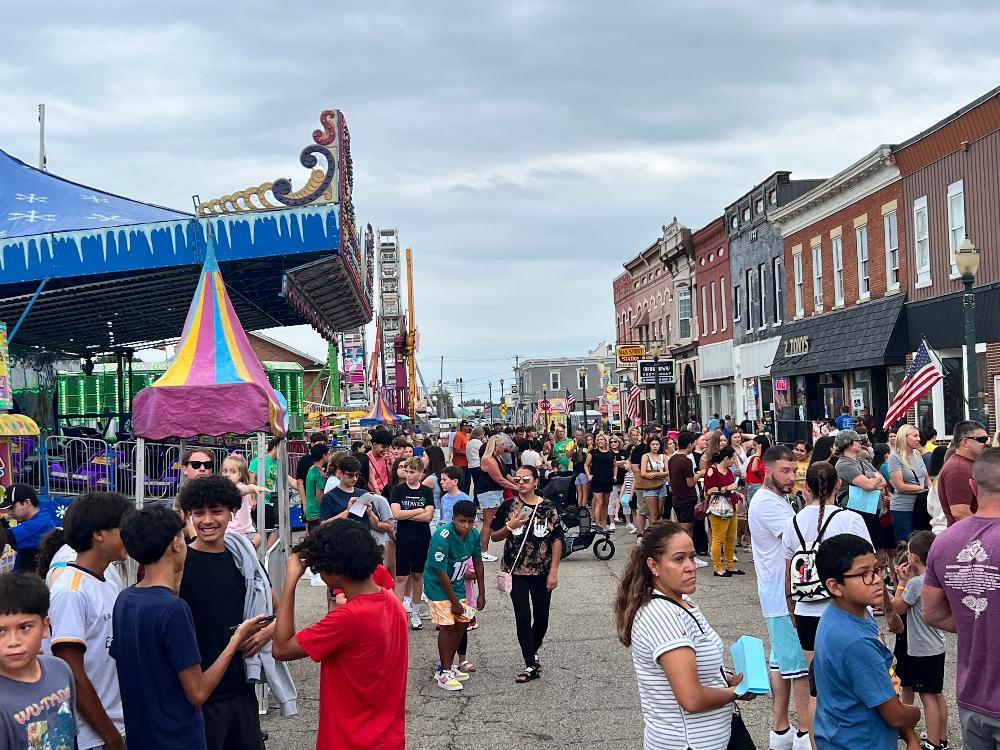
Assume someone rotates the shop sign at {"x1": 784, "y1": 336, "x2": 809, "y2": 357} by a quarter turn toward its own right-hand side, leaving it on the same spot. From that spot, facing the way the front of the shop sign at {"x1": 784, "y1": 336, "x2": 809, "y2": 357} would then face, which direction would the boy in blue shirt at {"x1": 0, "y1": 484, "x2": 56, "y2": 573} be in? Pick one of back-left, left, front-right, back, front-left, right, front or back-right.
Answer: back-left

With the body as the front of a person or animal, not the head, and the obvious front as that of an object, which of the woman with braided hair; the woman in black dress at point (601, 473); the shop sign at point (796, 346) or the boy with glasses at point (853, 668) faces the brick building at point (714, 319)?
the woman with braided hair

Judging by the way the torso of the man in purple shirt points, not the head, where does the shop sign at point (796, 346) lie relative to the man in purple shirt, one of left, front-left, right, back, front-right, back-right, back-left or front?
front

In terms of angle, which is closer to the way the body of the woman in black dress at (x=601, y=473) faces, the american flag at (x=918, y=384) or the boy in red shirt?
the boy in red shirt

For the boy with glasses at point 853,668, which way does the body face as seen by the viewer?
to the viewer's right

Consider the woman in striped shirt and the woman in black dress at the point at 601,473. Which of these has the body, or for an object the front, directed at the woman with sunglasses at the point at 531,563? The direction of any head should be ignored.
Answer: the woman in black dress

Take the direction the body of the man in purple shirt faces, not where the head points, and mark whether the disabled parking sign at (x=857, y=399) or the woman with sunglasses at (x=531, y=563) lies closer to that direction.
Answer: the disabled parking sign

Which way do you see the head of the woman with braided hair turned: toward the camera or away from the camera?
away from the camera

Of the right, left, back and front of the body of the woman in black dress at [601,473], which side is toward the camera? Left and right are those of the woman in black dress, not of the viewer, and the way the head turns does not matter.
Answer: front

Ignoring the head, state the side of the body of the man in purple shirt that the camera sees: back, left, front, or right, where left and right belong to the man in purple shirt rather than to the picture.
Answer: back

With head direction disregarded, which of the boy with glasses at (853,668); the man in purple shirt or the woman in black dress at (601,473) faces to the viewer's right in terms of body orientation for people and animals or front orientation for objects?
the boy with glasses

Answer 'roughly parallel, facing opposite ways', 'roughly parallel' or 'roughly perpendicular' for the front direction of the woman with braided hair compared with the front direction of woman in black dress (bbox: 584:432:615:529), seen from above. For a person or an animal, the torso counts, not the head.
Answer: roughly parallel, facing opposite ways

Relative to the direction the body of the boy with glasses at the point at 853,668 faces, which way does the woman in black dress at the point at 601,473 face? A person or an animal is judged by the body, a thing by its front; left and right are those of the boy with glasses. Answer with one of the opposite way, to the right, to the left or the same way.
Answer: to the right

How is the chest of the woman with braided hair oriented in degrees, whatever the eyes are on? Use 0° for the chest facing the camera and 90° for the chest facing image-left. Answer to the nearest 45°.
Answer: approximately 180°

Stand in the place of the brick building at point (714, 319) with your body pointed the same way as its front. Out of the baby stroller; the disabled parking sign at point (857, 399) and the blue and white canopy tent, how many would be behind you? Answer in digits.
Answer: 0

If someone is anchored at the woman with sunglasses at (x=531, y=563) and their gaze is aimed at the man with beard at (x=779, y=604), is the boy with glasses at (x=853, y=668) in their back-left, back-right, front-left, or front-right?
front-right

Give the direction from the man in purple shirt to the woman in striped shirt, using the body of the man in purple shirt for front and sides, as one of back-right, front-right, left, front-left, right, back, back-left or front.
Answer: back-left

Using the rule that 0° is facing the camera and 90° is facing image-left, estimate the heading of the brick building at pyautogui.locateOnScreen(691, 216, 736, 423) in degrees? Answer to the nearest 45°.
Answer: approximately 45°

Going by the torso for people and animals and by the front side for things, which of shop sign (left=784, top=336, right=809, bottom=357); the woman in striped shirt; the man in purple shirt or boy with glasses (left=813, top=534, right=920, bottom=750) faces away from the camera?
the man in purple shirt

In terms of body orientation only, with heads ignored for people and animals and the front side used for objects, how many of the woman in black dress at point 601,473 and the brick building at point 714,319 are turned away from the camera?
0

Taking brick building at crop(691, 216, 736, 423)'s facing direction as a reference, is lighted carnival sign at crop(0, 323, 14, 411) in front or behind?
in front
